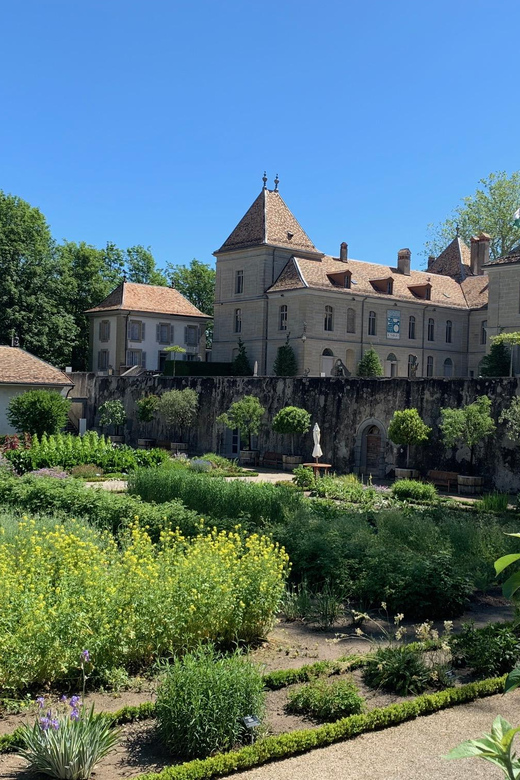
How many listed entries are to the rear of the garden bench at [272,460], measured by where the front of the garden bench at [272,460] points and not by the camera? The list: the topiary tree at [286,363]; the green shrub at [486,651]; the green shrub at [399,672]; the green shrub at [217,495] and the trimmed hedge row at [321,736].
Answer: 1

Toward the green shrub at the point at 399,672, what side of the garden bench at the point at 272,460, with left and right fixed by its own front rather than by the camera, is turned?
front

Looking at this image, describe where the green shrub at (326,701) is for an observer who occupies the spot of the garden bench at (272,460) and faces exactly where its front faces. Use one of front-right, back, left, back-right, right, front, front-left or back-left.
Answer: front

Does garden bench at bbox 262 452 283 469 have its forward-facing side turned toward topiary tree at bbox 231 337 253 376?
no

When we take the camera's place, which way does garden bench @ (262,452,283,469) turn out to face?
facing the viewer

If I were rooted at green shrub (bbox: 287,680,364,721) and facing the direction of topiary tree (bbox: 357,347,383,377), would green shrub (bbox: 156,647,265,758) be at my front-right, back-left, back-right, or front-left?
back-left

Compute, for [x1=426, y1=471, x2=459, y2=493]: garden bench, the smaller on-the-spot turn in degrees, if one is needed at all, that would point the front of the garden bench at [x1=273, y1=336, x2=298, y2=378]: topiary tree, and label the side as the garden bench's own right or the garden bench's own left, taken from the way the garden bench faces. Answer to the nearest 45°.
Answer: approximately 90° to the garden bench's own right

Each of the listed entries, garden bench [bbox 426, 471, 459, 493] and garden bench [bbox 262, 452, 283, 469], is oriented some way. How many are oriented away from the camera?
0

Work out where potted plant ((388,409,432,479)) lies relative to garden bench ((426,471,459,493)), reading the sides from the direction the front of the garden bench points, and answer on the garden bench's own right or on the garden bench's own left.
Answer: on the garden bench's own right

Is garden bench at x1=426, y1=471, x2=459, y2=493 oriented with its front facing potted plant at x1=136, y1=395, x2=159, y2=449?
no

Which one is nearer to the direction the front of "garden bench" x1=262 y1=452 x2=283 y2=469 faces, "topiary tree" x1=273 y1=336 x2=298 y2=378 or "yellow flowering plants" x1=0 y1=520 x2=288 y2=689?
the yellow flowering plants

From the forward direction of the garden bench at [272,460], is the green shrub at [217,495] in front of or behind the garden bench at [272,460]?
in front

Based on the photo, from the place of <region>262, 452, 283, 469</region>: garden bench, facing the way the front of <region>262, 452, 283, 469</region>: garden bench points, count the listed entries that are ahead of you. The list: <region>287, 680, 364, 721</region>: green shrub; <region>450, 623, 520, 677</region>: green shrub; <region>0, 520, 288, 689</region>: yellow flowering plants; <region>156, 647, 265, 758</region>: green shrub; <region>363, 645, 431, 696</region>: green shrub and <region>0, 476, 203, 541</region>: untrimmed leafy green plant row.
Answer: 6

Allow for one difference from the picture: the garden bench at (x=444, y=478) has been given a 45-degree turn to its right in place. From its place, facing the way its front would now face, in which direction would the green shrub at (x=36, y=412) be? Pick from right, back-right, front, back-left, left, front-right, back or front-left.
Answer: front

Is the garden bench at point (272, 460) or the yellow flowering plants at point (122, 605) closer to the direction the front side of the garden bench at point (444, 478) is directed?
the yellow flowering plants

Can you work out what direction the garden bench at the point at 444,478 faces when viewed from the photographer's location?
facing the viewer and to the left of the viewer
